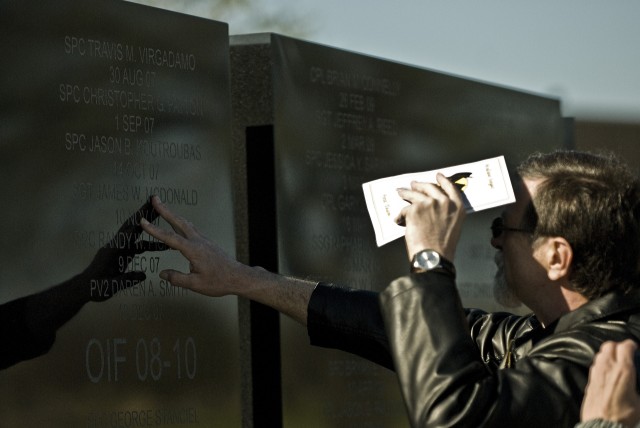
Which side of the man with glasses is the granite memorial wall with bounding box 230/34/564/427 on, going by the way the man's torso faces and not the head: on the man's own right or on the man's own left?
on the man's own right

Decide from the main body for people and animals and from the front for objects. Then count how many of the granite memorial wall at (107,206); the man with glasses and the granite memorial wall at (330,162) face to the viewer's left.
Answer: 1

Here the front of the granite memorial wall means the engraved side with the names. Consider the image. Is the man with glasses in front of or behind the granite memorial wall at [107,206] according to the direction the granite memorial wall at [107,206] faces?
in front

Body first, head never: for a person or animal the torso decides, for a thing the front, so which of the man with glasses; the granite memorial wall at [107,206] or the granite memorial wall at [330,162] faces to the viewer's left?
the man with glasses

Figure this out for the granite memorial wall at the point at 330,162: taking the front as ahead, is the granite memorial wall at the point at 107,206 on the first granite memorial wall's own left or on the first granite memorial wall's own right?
on the first granite memorial wall's own right

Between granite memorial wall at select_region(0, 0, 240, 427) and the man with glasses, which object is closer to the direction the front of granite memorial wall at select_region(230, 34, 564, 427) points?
the man with glasses

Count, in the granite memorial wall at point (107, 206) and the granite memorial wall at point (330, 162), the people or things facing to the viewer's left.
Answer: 0

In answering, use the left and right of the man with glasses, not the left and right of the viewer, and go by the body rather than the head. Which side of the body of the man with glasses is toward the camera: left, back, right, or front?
left

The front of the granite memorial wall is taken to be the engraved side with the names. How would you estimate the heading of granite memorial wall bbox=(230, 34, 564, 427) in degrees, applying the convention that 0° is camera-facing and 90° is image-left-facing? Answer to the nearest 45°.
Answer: approximately 315°

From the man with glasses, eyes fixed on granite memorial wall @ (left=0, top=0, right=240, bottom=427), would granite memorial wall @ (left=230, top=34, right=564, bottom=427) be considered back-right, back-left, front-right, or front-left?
front-right
